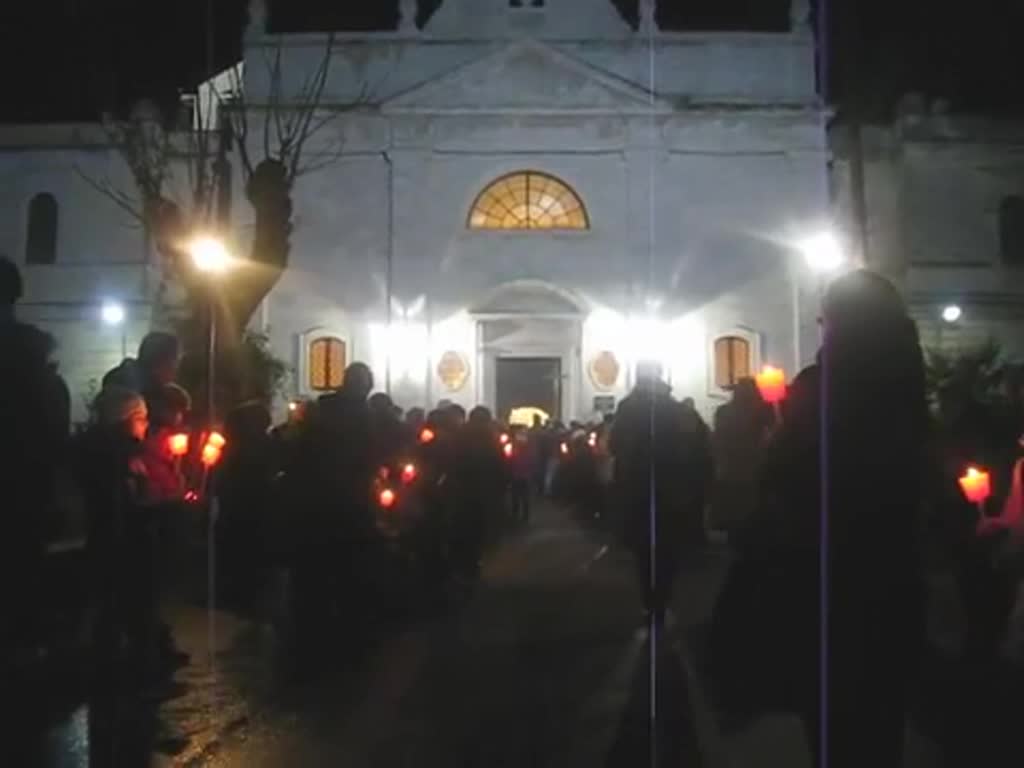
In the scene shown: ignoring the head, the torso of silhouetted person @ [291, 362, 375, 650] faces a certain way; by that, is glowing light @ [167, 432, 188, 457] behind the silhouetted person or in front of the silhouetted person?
behind

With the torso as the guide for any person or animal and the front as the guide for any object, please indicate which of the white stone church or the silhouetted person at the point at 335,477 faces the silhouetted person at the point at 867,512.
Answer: the white stone church

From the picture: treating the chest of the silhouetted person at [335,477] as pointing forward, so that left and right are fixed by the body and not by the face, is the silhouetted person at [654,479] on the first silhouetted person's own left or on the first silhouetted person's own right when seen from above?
on the first silhouetted person's own right

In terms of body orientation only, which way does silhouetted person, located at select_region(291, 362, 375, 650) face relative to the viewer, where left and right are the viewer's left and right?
facing away from the viewer and to the right of the viewer

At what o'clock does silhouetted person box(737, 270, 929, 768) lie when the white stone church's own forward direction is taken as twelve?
The silhouetted person is roughly at 12 o'clock from the white stone church.

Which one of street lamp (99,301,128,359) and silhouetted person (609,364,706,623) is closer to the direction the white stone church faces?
the silhouetted person

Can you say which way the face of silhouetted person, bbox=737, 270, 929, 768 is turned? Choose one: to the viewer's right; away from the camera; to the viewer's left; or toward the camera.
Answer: away from the camera

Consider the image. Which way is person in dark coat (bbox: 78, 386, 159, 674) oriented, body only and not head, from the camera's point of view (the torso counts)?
to the viewer's right
